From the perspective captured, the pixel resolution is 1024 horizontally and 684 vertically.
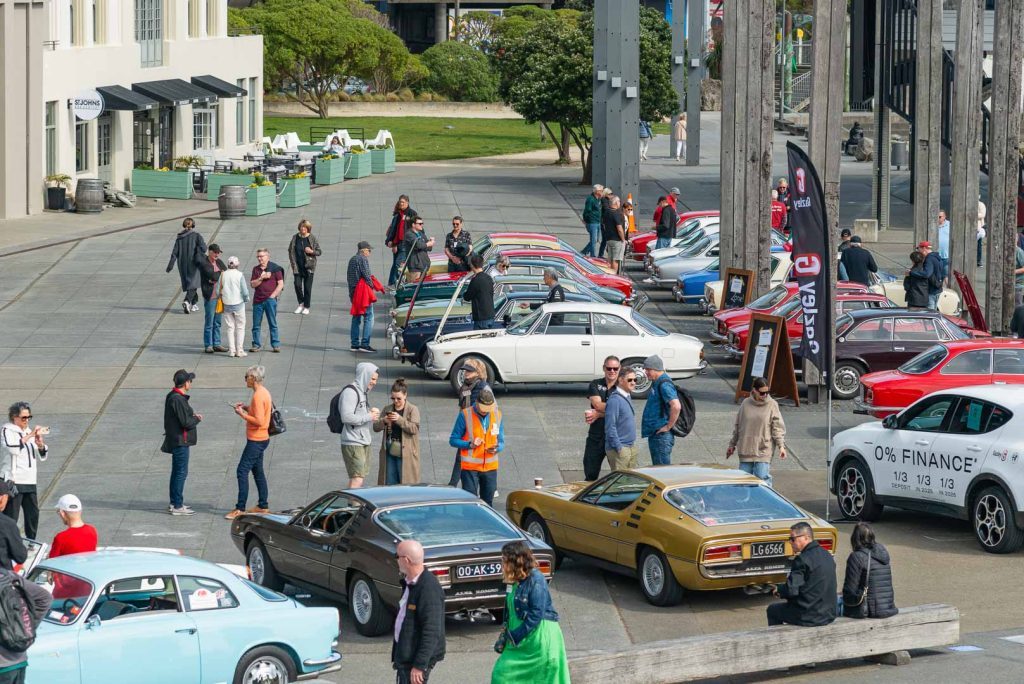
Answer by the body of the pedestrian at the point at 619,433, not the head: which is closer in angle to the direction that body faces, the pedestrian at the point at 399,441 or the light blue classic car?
the light blue classic car

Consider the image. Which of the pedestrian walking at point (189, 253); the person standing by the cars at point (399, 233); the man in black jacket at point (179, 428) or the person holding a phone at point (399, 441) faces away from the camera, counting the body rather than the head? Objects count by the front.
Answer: the pedestrian walking at point (189, 253)

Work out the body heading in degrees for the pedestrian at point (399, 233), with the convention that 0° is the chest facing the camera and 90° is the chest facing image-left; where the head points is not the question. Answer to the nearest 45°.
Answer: approximately 0°

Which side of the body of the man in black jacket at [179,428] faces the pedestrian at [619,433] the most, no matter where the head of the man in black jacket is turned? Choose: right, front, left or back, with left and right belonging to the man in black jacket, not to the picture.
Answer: front

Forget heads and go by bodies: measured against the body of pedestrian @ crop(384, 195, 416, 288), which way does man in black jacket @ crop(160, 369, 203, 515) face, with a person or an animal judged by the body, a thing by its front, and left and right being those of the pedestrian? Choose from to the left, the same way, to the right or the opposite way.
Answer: to the left

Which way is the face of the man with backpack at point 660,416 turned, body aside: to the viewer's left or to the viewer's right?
to the viewer's left
